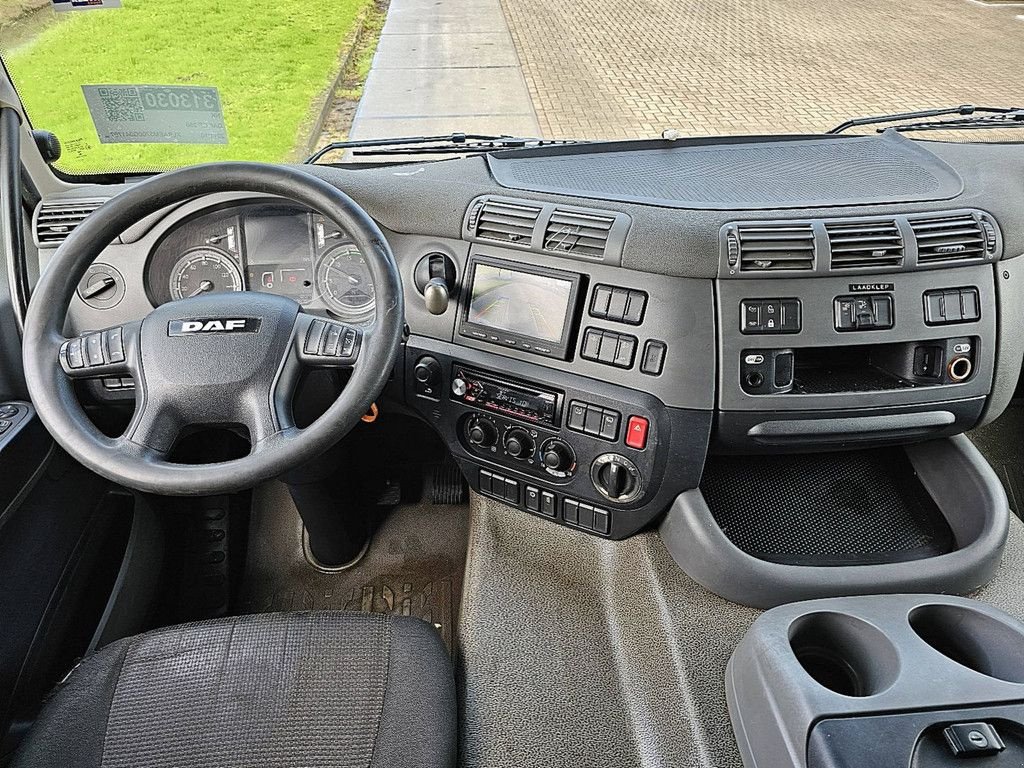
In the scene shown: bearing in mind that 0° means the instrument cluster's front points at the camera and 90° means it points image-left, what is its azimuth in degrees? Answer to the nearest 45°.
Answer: approximately 0°

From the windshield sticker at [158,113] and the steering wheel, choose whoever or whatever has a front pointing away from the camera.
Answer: the windshield sticker

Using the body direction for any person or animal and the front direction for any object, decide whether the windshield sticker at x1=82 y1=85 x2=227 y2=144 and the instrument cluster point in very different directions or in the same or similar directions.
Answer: very different directions

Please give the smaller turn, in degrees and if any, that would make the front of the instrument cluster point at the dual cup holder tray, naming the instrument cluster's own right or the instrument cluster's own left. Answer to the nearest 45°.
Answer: approximately 45° to the instrument cluster's own left

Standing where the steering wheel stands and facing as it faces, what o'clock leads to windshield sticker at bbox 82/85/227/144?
The windshield sticker is roughly at 6 o'clock from the steering wheel.

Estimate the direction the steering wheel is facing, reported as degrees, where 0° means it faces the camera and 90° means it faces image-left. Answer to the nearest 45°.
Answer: approximately 0°

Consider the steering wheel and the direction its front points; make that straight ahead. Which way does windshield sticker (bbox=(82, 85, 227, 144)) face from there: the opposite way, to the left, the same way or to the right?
the opposite way

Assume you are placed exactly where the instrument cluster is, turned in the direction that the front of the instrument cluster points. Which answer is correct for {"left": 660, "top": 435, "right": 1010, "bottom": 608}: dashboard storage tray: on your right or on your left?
on your left

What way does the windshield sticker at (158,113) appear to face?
away from the camera
